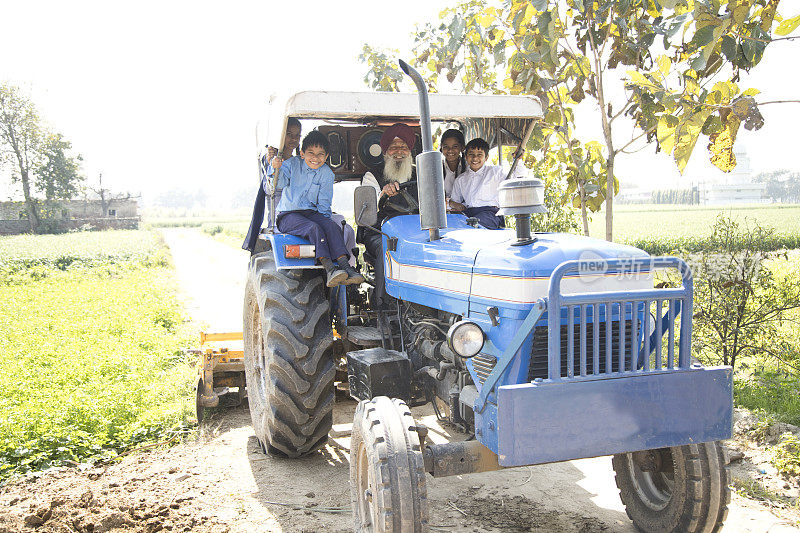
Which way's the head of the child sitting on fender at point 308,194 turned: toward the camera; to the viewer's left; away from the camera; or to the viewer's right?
toward the camera

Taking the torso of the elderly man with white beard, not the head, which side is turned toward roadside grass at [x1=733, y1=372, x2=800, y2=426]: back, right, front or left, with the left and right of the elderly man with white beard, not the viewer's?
left

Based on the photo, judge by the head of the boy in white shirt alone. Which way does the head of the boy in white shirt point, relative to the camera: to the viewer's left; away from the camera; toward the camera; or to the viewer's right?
toward the camera

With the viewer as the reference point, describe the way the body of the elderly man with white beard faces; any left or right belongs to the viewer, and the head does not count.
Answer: facing the viewer

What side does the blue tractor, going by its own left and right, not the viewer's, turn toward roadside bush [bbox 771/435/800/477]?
left

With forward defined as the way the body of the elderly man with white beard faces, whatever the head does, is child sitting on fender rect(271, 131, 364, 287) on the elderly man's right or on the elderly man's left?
on the elderly man's right

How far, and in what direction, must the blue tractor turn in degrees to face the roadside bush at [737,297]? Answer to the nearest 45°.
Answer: approximately 90° to its left

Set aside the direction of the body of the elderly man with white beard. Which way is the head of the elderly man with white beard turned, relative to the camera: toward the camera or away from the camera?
toward the camera

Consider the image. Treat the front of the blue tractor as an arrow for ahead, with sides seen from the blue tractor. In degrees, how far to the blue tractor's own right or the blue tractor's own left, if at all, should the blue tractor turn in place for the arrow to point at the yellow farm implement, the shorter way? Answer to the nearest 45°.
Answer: approximately 180°

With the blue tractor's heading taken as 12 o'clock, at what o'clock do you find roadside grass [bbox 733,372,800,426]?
The roadside grass is roughly at 9 o'clock from the blue tractor.

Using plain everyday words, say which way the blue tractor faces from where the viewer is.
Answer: facing the viewer and to the right of the viewer

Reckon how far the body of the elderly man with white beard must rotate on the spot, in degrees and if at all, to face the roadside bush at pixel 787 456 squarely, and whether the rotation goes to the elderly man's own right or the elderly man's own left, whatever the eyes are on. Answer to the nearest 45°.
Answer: approximately 90° to the elderly man's own left

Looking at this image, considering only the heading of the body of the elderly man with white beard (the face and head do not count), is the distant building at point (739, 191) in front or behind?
behind
